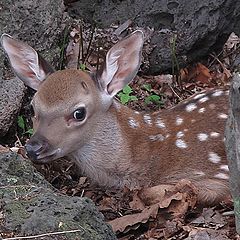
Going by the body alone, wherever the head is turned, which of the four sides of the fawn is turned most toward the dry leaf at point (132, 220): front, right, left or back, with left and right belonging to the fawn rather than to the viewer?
left

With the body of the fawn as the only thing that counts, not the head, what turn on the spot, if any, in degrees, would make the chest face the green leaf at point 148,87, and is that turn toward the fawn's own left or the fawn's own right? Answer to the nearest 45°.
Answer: approximately 90° to the fawn's own right

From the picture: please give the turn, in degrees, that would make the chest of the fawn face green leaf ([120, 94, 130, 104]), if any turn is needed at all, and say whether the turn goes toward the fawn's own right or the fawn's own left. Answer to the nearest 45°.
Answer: approximately 90° to the fawn's own right

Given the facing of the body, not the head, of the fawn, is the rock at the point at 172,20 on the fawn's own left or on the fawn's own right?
on the fawn's own right

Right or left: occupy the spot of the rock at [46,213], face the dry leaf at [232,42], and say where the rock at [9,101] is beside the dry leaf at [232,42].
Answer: left

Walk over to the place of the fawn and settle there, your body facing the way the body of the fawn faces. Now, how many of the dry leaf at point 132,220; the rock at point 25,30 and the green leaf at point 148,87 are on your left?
1

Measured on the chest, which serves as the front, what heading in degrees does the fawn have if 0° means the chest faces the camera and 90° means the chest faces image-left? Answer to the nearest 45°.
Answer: approximately 90°
